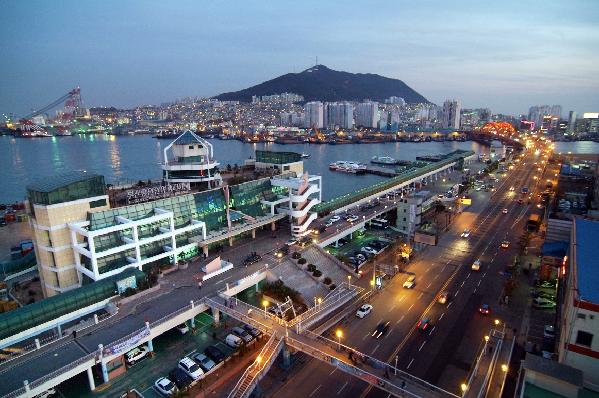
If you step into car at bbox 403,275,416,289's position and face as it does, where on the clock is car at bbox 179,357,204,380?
car at bbox 179,357,204,380 is roughly at 12 o'clock from car at bbox 403,275,416,289.

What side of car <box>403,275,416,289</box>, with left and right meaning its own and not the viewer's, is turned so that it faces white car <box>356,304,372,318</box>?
front

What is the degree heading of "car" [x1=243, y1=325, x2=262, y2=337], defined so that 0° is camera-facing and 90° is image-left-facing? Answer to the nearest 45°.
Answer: approximately 315°

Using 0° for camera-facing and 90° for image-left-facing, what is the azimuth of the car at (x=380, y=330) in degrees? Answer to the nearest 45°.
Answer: approximately 45°

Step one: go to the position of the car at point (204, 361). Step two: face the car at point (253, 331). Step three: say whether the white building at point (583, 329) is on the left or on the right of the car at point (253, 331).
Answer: right

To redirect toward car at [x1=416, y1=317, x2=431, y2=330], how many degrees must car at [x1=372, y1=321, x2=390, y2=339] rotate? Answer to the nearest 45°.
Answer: approximately 135° to its left

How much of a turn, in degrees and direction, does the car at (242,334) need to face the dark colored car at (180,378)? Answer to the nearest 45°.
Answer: approximately 90° to its right

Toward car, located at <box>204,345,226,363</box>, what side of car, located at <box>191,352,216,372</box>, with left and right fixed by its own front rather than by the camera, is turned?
left

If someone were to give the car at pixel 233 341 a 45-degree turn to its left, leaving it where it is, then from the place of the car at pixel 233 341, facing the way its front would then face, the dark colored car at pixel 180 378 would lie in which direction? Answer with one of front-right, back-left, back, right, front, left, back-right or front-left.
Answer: back-right

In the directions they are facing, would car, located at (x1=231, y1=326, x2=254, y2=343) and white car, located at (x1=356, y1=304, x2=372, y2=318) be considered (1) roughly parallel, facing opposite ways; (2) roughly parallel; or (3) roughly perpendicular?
roughly perpendicular
